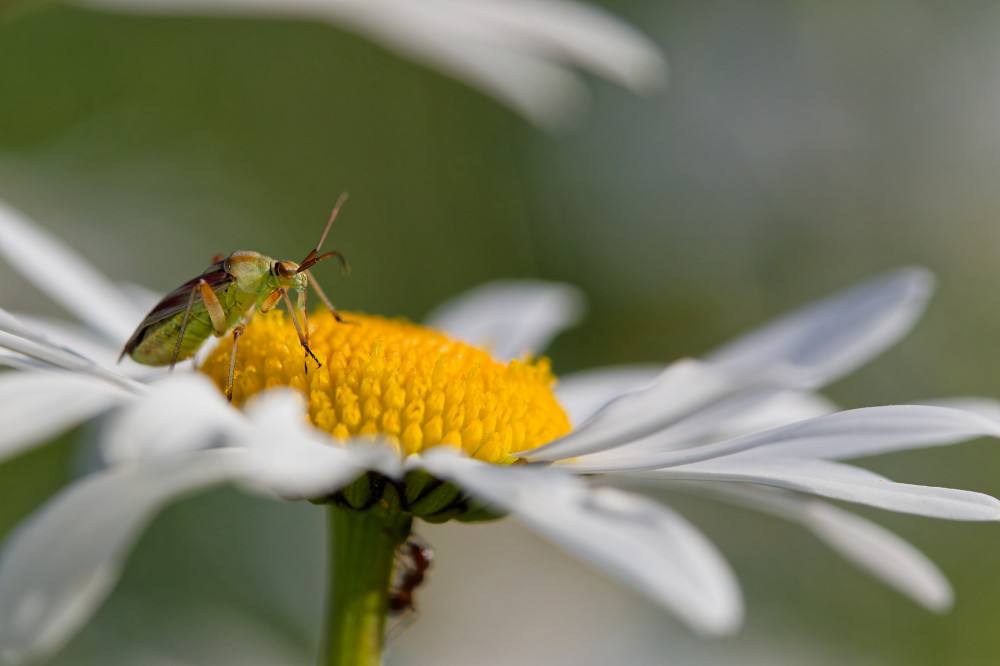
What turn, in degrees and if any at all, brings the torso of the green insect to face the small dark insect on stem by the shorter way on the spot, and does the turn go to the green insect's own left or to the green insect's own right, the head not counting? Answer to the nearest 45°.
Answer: approximately 45° to the green insect's own left

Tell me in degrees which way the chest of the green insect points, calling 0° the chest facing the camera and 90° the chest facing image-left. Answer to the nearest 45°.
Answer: approximately 270°
